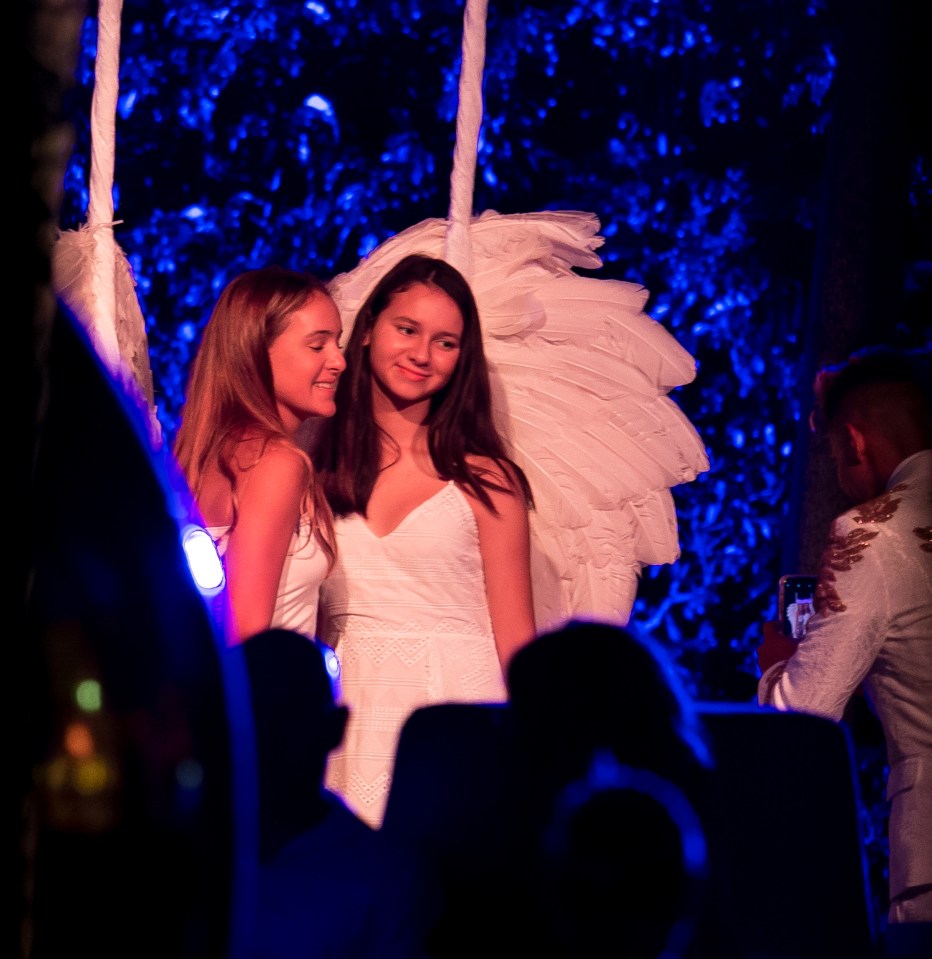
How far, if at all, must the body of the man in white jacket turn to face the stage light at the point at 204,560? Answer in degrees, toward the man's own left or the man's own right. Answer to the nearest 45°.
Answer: approximately 135° to the man's own left

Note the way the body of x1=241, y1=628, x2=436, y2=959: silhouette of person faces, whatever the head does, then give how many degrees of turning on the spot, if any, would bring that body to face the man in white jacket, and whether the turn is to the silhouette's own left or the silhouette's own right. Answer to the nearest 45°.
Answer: approximately 45° to the silhouette's own right

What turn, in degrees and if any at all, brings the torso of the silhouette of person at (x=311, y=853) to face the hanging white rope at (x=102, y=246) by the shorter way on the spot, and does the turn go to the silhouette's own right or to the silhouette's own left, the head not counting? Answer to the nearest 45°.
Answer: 0° — they already face it

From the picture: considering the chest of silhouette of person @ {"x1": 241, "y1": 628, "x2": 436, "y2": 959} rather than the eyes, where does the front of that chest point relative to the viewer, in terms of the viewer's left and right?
facing away from the viewer

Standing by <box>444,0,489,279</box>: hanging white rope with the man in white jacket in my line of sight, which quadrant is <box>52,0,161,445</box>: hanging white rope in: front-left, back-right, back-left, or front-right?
back-right

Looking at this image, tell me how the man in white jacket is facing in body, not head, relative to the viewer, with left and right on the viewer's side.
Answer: facing away from the viewer and to the left of the viewer

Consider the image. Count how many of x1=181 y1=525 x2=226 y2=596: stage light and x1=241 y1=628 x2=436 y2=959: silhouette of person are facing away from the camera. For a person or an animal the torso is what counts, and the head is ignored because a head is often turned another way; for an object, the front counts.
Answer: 1

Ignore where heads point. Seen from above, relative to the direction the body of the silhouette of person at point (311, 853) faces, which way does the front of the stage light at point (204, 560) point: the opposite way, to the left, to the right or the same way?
the opposite way

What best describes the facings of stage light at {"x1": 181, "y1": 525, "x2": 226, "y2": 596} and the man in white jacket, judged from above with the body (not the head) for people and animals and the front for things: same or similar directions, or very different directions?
very different directions

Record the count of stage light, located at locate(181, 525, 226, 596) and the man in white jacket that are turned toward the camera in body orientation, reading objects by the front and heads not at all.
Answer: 1

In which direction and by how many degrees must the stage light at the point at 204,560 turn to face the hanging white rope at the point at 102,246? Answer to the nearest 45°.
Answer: approximately 180°
